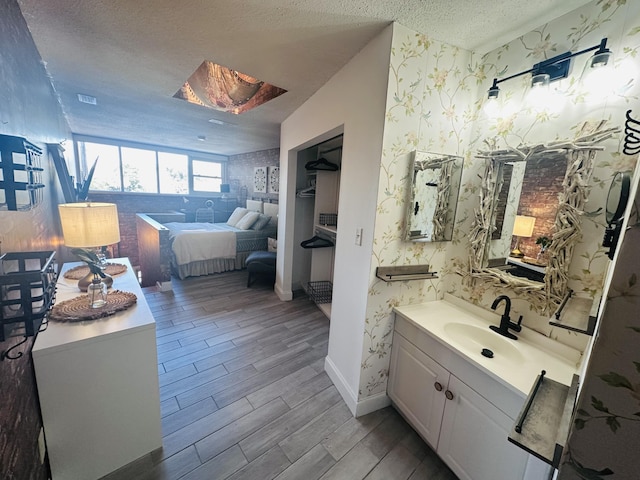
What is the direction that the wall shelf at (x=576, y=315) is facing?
to the viewer's left

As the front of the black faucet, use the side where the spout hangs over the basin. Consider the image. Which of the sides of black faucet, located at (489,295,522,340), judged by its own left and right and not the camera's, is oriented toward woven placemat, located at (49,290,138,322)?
front

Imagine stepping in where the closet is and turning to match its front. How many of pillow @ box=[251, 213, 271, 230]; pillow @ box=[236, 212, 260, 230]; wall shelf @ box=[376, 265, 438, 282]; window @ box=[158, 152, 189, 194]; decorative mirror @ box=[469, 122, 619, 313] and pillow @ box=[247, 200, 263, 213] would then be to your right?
4

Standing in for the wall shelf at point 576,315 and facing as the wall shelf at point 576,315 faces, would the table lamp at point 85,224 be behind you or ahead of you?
ahead

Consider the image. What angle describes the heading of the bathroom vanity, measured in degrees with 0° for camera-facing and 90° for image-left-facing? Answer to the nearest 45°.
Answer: approximately 45°

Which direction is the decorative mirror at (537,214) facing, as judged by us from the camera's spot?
facing the viewer and to the left of the viewer

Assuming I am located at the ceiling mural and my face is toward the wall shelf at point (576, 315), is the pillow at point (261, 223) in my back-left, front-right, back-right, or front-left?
back-left

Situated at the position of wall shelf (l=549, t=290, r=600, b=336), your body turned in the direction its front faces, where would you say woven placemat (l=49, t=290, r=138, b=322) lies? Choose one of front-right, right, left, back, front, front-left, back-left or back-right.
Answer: front-left

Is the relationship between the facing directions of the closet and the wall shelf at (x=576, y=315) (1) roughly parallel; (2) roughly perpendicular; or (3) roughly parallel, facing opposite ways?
roughly perpendicular

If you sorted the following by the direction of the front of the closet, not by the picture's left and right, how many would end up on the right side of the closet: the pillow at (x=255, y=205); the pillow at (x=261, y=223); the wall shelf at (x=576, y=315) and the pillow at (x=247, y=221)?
3
